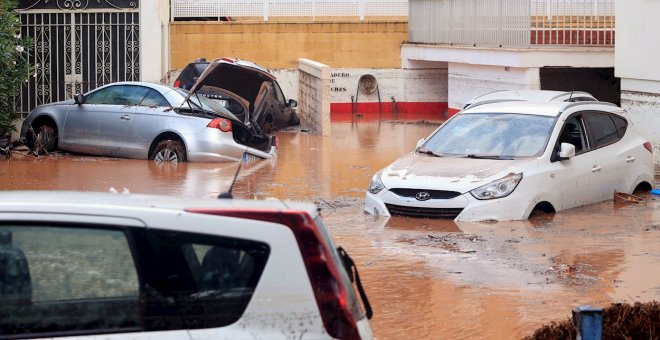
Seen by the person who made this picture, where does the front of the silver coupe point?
facing away from the viewer and to the left of the viewer

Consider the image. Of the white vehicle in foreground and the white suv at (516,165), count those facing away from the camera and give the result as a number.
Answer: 0

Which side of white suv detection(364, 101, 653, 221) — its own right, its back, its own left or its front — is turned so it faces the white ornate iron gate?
right

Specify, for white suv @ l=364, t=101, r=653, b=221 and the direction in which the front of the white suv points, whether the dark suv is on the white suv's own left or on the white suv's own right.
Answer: on the white suv's own right

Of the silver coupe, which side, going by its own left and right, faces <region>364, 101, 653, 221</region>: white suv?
back

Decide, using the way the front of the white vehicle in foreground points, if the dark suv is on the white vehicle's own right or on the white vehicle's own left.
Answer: on the white vehicle's own right

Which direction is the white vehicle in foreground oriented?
to the viewer's left

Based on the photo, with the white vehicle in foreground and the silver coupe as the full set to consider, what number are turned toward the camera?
0

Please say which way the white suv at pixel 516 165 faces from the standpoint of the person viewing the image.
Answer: facing the viewer and to the left of the viewer

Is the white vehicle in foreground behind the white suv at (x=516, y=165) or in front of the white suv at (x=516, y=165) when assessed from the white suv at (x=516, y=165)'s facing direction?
in front

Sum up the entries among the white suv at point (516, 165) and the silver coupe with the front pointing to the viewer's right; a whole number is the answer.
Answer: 0
